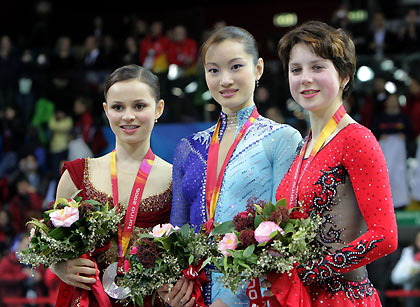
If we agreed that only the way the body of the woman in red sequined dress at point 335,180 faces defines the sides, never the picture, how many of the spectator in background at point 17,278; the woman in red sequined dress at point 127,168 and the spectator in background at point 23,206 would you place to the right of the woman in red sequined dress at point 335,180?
3

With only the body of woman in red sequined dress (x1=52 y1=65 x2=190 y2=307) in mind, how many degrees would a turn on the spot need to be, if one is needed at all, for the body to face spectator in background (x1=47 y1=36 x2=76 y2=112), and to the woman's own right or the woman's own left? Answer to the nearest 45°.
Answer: approximately 180°

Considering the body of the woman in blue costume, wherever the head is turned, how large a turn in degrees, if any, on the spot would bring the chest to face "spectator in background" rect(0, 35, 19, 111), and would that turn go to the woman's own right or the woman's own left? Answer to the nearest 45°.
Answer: approximately 90° to the woman's own right

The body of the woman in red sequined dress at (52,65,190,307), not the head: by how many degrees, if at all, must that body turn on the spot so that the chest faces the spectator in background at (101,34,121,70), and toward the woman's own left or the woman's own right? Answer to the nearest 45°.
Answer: approximately 180°

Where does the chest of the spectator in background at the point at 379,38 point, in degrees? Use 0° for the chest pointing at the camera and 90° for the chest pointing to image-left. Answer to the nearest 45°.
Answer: approximately 0°

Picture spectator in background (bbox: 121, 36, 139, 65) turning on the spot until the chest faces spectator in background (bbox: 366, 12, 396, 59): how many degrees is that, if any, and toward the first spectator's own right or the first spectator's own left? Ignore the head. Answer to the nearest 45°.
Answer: approximately 45° to the first spectator's own left
